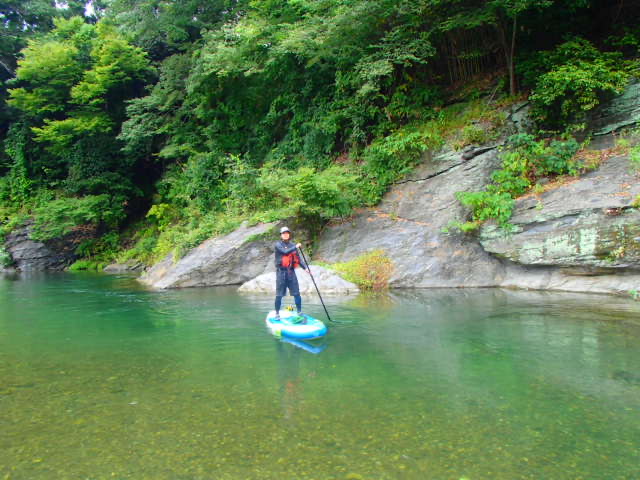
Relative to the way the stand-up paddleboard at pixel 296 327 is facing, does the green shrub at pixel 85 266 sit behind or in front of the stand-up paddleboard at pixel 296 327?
behind

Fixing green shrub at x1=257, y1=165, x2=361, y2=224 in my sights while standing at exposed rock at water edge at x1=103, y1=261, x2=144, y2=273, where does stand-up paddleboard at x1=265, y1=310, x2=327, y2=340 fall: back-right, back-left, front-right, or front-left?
front-right

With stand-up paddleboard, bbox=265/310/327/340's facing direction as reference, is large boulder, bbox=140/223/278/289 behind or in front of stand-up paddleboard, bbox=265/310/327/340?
behind

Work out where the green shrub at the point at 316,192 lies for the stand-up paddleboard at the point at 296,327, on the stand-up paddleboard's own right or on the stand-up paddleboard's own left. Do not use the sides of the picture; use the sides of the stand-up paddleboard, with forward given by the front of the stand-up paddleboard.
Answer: on the stand-up paddleboard's own left

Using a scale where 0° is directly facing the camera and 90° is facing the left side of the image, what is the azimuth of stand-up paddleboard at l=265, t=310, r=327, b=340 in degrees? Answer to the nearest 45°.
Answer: approximately 315°

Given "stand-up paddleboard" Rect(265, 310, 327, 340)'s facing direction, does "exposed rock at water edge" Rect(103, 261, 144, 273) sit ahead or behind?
behind

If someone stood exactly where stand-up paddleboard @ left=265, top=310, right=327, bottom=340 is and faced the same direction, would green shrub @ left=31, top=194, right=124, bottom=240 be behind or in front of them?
behind

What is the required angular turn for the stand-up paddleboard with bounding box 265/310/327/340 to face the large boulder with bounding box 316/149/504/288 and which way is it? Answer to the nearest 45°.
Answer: approximately 90° to its left

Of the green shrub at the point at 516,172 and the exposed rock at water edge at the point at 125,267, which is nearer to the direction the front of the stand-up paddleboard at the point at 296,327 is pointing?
the green shrub

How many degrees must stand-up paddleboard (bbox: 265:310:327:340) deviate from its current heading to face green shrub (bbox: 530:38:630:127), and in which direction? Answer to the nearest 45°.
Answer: approximately 90° to its left
